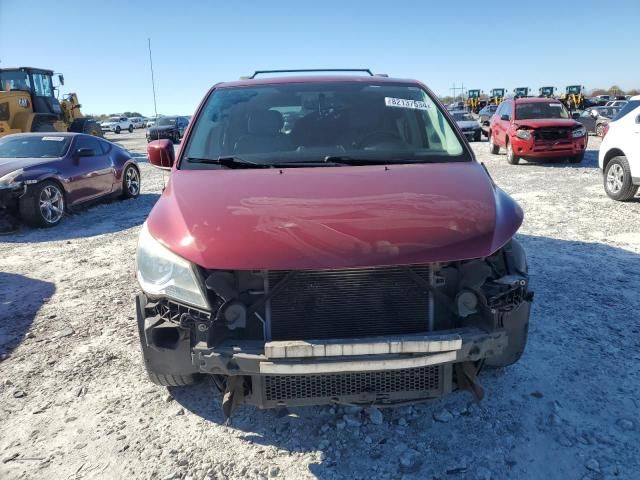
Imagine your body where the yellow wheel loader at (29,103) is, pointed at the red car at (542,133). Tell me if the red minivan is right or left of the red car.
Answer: right

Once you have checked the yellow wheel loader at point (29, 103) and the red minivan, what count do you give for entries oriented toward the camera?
1

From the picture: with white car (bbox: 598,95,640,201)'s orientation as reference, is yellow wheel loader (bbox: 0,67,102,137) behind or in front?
behind

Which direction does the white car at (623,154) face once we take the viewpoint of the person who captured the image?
facing the viewer and to the right of the viewer

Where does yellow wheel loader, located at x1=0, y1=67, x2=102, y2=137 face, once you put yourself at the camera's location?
facing away from the viewer and to the right of the viewer

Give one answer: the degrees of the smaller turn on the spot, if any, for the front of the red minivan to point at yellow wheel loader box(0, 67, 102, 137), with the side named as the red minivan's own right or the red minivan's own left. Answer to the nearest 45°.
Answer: approximately 135° to the red minivan's own right

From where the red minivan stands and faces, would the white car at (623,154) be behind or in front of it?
behind

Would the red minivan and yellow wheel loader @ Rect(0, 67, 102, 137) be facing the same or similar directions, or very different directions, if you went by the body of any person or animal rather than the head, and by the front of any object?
very different directions
